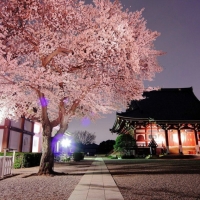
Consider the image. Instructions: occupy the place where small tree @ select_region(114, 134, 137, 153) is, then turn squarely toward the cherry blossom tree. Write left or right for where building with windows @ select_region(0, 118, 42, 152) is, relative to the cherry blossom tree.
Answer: right

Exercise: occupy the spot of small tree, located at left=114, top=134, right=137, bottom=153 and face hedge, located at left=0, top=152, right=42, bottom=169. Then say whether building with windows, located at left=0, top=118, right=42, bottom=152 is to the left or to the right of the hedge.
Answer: right

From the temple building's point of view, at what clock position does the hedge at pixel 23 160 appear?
The hedge is roughly at 1 o'clock from the temple building.

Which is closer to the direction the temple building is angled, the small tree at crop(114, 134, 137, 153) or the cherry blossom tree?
the cherry blossom tree

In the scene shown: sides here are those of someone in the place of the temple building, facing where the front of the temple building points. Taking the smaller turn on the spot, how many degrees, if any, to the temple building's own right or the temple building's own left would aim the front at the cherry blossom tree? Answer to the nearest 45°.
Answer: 0° — it already faces it

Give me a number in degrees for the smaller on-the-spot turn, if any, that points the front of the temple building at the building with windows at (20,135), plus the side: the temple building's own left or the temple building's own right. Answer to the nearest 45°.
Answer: approximately 45° to the temple building's own right

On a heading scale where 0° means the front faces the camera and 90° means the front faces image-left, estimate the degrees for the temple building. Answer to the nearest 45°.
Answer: approximately 0°

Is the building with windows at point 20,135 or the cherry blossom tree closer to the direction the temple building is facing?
the cherry blossom tree
